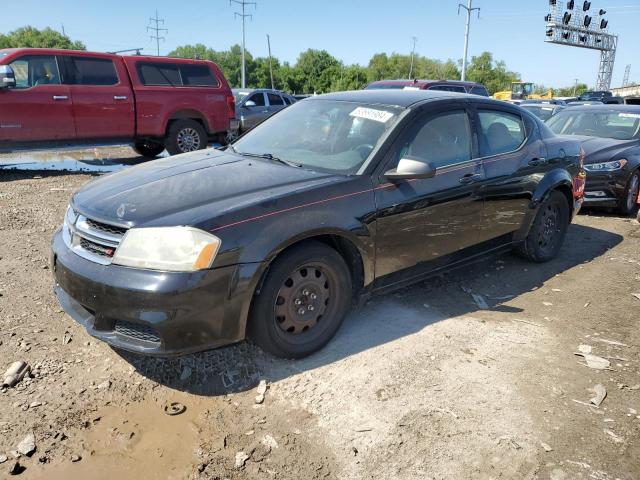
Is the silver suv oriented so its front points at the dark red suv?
no

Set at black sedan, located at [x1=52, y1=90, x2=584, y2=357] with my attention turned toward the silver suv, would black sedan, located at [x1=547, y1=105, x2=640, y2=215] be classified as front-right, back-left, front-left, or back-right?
front-right

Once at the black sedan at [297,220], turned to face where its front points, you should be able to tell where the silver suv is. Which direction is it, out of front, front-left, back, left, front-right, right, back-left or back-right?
back-right

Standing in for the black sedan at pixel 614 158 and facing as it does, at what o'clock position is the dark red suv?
The dark red suv is roughly at 3 o'clock from the black sedan.

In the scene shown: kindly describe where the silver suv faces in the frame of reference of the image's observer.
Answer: facing the viewer and to the left of the viewer

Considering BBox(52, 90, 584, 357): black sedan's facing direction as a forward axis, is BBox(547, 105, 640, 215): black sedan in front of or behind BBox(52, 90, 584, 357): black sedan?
behind

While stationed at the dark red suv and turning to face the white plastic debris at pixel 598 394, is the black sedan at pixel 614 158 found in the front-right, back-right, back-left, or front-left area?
front-left

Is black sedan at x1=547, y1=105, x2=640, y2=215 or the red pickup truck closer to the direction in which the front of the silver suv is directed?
the red pickup truck

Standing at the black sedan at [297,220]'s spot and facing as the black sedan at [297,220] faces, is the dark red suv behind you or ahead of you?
behind
